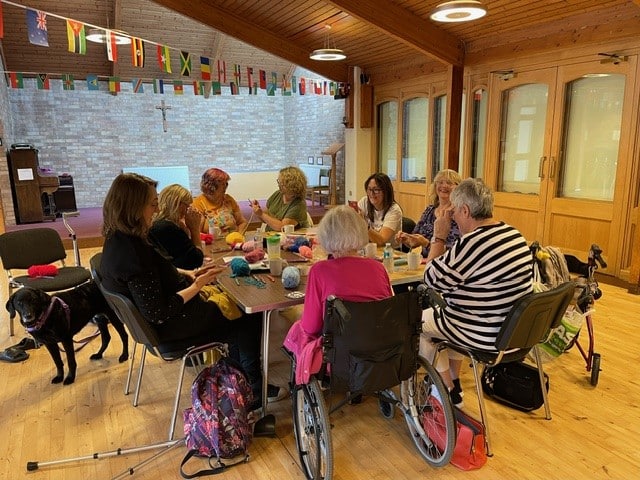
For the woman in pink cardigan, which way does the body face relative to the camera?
away from the camera

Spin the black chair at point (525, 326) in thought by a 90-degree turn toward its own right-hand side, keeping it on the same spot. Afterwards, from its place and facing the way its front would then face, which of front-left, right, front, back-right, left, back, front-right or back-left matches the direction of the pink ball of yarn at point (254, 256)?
back-left

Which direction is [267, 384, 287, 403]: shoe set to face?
to the viewer's right

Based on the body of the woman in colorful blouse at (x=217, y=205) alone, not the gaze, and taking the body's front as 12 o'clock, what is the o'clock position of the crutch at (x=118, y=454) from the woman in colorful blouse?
The crutch is roughly at 2 o'clock from the woman in colorful blouse.

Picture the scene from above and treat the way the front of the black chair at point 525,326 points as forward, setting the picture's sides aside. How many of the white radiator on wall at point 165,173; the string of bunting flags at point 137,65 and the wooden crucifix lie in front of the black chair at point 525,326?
3

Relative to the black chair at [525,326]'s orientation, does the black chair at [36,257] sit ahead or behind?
ahead

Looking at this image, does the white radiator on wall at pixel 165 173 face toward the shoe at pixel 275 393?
yes

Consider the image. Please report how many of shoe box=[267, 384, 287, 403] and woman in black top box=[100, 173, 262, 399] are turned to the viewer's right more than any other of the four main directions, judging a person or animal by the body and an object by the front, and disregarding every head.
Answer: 2

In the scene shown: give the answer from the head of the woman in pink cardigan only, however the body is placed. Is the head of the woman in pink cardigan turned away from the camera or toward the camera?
away from the camera

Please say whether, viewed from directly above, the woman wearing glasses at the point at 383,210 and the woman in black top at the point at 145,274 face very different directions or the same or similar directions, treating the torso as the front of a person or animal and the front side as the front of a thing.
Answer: very different directions

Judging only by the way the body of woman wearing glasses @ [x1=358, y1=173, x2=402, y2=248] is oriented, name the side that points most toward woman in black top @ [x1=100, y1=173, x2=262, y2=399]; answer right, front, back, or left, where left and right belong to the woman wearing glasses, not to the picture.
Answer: front

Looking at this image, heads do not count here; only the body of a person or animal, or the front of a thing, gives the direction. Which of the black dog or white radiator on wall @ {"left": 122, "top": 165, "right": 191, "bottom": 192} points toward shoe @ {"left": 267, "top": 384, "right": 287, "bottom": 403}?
the white radiator on wall
